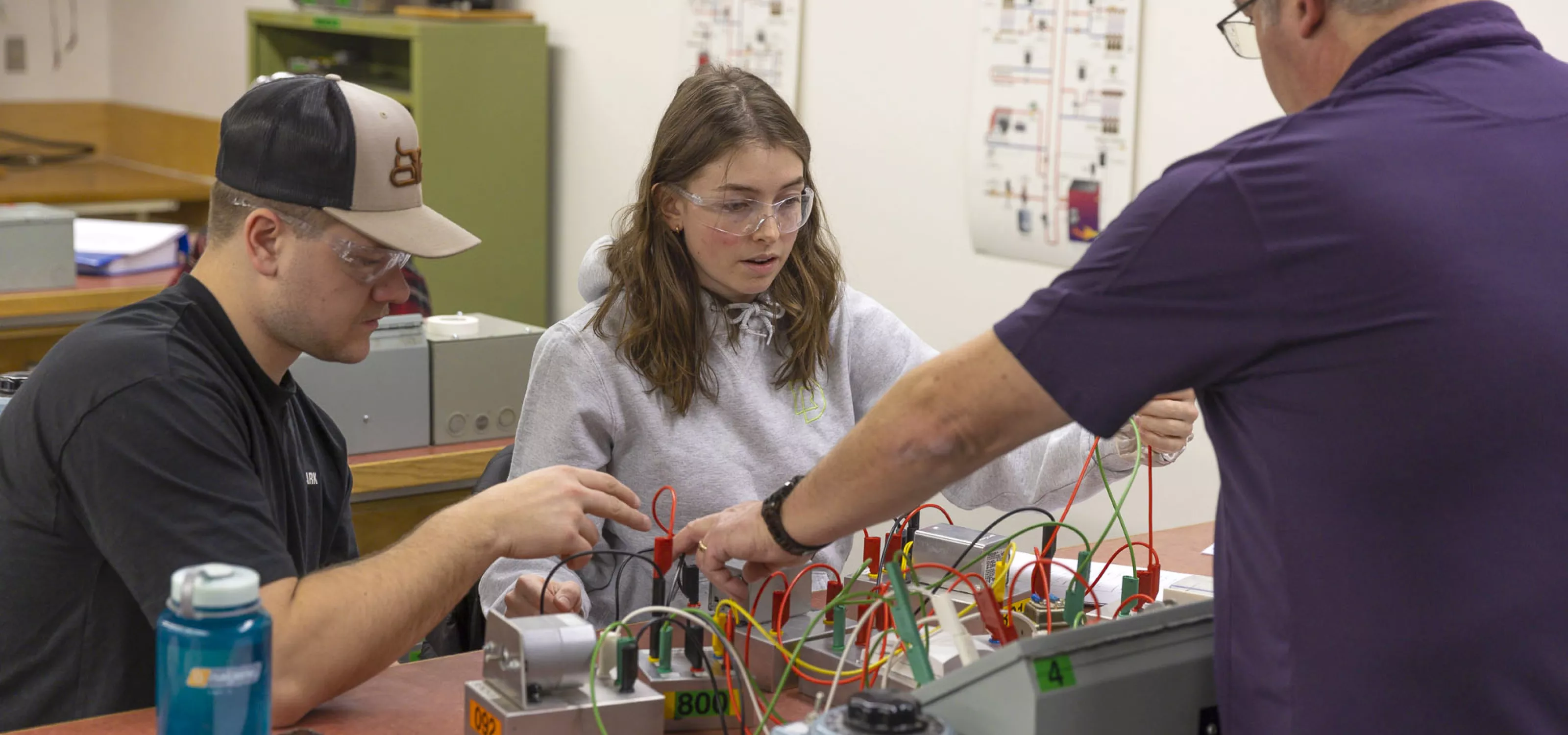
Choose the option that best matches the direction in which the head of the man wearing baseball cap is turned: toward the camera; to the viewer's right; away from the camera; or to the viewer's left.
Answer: to the viewer's right

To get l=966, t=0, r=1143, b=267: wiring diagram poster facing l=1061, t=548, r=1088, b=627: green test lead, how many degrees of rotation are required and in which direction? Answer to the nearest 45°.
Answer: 0° — it already faces it

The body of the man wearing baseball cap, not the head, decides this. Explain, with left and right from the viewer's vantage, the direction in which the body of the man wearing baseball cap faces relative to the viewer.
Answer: facing to the right of the viewer

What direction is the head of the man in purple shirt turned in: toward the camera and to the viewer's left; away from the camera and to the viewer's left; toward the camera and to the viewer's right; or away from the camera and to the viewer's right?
away from the camera and to the viewer's left

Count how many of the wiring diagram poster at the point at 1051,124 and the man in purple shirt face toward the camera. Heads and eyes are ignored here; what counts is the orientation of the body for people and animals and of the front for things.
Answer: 1

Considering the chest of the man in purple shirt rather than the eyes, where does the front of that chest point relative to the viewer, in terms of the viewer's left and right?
facing away from the viewer and to the left of the viewer

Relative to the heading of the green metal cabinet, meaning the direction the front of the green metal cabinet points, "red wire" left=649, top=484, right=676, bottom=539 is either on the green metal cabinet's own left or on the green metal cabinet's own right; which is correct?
on the green metal cabinet's own left

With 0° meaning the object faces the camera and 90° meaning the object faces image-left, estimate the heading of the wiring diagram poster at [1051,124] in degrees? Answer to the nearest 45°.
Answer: approximately 0°
